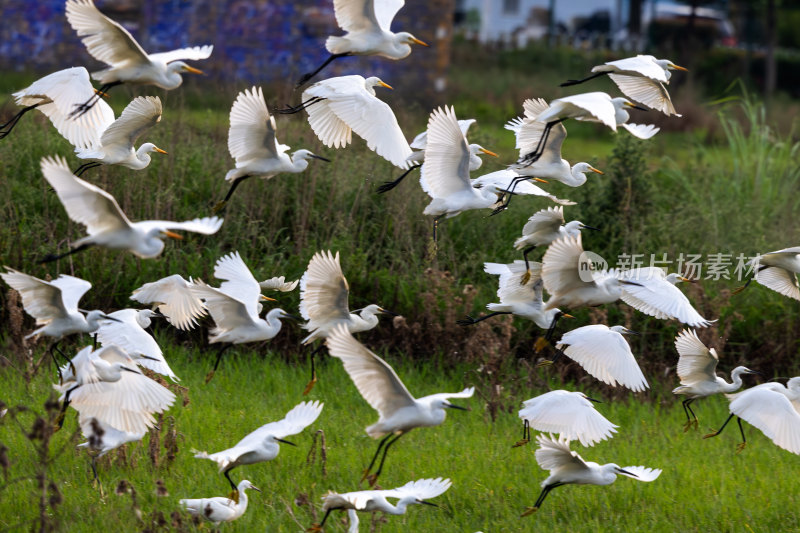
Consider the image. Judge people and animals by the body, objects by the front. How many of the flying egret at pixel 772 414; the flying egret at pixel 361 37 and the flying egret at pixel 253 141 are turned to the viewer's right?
3

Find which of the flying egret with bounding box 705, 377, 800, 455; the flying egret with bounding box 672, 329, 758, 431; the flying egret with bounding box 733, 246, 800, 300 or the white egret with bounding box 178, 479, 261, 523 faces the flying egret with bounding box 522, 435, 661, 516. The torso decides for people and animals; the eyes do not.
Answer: the white egret

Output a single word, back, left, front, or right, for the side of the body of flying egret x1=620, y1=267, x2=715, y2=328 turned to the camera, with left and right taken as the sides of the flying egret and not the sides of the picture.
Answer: right

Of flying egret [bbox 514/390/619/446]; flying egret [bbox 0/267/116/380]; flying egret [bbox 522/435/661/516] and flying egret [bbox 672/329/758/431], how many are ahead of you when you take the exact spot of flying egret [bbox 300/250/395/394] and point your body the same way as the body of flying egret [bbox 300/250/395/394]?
3

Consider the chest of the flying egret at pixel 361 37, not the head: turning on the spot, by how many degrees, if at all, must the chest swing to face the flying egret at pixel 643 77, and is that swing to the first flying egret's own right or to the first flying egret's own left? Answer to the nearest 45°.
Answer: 0° — it already faces it

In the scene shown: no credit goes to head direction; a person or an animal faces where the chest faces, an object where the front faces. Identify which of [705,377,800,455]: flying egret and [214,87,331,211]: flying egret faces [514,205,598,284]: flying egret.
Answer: [214,87,331,211]: flying egret

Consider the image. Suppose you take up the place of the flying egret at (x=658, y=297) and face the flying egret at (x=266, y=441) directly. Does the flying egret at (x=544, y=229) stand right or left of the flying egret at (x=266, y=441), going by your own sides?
right

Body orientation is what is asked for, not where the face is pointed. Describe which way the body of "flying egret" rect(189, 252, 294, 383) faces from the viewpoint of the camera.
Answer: to the viewer's right

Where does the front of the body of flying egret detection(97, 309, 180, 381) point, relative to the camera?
to the viewer's right

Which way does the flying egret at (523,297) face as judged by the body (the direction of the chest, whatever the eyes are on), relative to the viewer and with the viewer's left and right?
facing to the right of the viewer

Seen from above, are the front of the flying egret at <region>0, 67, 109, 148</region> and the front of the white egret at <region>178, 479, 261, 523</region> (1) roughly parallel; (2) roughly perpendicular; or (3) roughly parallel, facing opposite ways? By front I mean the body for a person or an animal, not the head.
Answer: roughly parallel

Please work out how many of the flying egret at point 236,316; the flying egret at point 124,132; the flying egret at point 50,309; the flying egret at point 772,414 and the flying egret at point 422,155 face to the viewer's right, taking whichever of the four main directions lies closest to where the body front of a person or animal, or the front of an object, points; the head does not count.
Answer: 5

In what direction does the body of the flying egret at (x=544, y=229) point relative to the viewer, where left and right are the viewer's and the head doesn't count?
facing to the right of the viewer

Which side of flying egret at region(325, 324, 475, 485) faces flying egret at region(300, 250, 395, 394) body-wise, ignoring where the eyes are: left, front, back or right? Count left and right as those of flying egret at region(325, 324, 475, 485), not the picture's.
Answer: left

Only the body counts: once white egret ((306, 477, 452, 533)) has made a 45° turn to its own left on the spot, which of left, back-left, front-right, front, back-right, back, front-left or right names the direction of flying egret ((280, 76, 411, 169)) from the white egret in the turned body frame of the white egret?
front-left

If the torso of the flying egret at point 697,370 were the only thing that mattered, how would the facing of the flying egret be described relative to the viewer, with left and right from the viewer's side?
facing to the right of the viewer

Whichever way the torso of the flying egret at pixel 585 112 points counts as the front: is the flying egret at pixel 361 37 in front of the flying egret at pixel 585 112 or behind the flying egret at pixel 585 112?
behind

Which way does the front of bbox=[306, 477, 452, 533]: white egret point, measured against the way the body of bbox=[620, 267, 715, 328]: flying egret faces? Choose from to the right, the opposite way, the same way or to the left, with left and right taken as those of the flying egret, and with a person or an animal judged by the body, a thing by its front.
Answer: the same way

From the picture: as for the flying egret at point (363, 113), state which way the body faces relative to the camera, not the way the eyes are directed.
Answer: to the viewer's right
